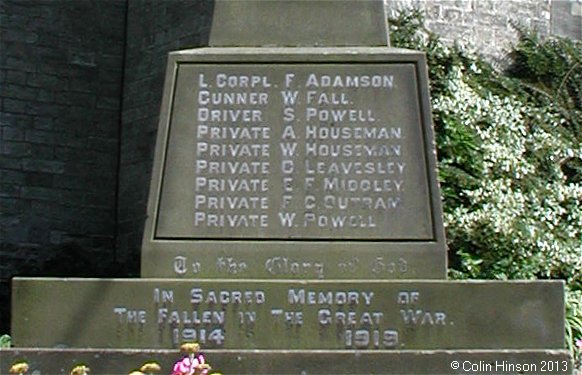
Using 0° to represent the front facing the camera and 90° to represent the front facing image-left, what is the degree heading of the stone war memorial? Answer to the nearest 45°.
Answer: approximately 0°
